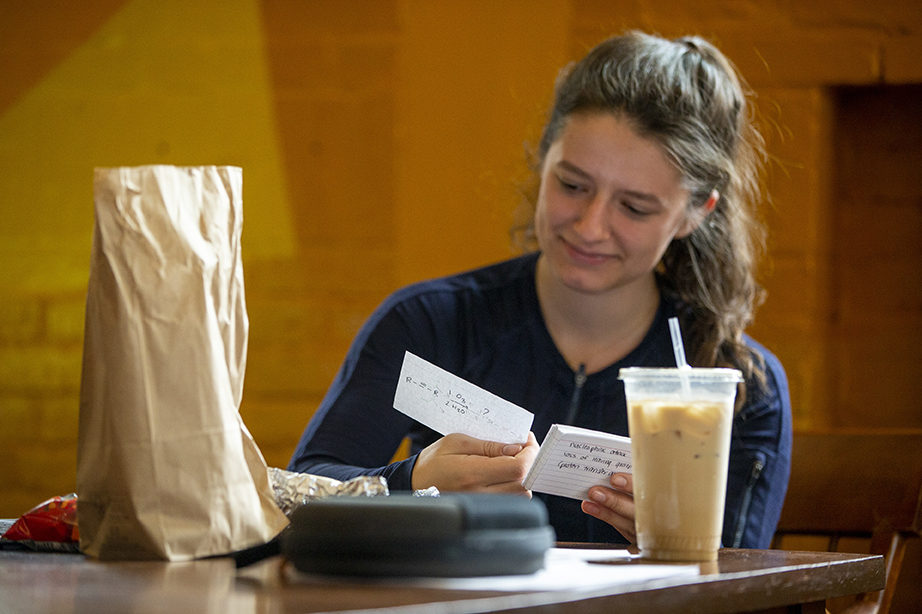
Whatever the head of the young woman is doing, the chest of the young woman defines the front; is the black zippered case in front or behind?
in front

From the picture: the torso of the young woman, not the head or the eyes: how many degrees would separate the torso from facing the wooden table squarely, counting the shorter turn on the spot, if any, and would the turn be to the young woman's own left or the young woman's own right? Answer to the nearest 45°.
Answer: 0° — they already face it

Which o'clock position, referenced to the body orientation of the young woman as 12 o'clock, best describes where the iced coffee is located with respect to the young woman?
The iced coffee is roughly at 12 o'clock from the young woman.

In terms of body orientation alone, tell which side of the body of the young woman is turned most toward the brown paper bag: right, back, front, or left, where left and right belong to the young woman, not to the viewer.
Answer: front

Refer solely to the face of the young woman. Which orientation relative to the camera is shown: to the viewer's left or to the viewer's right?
to the viewer's left

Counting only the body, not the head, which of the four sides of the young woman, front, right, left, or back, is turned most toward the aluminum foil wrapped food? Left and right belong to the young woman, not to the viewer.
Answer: front

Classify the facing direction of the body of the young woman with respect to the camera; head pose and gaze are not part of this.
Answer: toward the camera
